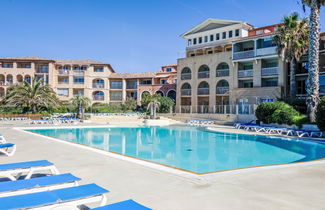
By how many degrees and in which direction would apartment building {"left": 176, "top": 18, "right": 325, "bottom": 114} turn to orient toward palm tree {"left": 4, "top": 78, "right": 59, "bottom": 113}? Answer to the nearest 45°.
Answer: approximately 45° to its right

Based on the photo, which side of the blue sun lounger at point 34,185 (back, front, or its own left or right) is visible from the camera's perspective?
right

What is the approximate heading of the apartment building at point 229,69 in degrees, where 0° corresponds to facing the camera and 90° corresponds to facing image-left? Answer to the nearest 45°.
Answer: approximately 45°

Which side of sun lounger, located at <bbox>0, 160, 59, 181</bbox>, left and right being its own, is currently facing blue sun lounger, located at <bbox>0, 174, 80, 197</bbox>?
right

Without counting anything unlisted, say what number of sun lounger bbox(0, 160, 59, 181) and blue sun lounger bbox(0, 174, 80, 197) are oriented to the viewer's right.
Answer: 2

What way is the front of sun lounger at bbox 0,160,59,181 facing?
to the viewer's right
